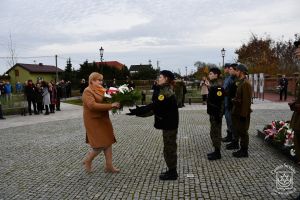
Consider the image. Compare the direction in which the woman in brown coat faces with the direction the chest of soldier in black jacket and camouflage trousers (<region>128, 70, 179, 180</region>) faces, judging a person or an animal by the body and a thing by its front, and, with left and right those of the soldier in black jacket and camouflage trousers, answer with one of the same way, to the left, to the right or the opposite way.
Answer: the opposite way

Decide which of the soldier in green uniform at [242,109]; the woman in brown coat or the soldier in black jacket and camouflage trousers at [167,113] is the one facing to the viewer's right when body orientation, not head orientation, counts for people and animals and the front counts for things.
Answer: the woman in brown coat

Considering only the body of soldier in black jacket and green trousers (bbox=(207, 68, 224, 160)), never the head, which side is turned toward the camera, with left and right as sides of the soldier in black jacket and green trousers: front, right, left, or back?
left

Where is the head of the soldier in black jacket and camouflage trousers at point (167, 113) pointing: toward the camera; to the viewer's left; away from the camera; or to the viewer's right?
to the viewer's left

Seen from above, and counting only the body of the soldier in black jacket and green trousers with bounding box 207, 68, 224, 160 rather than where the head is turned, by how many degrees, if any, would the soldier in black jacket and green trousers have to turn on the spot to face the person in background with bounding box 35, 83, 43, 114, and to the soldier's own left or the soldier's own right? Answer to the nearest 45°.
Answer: approximately 45° to the soldier's own right

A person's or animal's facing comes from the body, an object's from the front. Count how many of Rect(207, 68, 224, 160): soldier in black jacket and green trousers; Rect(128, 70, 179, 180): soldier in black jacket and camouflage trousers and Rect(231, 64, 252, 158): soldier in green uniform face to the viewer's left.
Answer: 3

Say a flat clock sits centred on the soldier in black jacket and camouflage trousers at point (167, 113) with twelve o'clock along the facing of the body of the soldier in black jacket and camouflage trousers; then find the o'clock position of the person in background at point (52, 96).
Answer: The person in background is roughly at 2 o'clock from the soldier in black jacket and camouflage trousers.

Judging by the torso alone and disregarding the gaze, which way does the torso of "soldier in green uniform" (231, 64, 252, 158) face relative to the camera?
to the viewer's left

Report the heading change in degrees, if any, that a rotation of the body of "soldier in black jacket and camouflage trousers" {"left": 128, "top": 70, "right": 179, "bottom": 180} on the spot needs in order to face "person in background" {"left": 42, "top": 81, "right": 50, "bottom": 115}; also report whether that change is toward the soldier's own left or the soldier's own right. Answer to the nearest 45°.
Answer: approximately 45° to the soldier's own right

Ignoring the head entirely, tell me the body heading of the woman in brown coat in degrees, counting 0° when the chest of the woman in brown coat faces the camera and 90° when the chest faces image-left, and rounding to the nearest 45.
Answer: approximately 270°

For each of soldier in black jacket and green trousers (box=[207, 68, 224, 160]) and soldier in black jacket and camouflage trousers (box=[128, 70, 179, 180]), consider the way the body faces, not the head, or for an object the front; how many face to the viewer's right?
0

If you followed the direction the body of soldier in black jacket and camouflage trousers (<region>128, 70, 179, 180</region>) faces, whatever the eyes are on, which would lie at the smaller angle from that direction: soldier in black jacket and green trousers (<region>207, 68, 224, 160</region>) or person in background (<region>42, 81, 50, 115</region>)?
the person in background

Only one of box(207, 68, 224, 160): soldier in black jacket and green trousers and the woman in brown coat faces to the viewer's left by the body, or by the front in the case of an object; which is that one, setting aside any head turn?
the soldier in black jacket and green trousers

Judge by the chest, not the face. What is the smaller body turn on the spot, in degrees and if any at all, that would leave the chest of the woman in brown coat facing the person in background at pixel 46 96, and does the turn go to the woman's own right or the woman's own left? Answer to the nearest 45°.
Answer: approximately 90° to the woman's own left

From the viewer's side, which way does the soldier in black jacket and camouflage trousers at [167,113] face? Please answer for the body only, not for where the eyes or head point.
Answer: to the viewer's left
